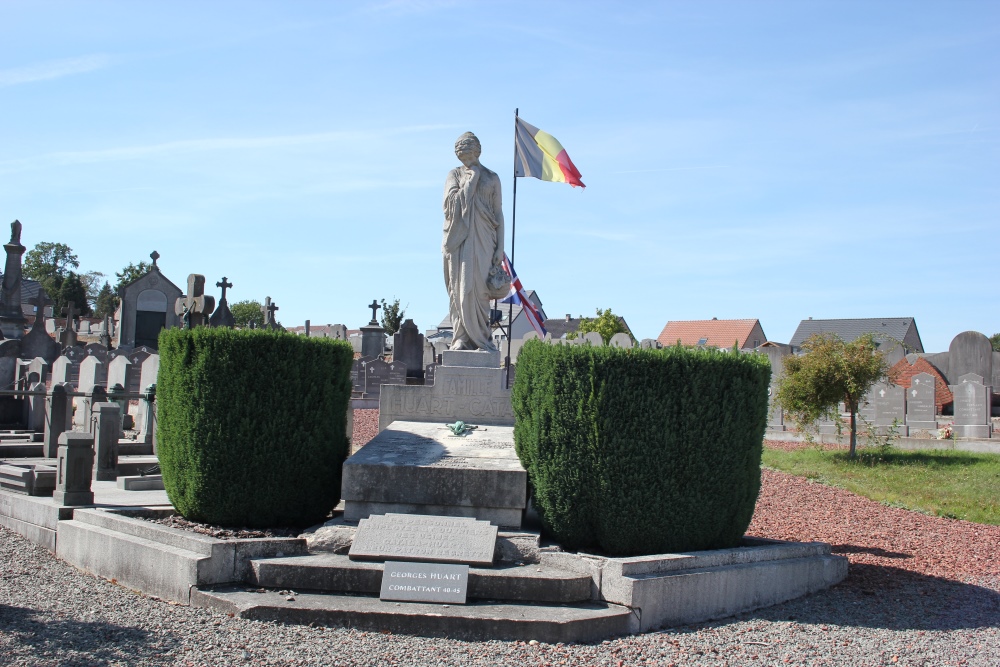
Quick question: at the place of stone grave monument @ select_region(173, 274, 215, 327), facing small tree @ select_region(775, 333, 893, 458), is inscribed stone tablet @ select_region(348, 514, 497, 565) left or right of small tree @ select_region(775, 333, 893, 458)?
right

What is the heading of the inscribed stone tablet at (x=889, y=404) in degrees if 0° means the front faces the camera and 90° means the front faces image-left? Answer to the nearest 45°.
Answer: approximately 0°

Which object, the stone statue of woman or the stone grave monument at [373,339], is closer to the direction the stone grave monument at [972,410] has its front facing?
the stone statue of woman

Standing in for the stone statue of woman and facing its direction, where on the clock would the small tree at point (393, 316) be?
The small tree is roughly at 6 o'clock from the stone statue of woman.

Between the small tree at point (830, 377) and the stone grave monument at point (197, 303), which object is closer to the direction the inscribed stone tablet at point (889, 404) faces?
the small tree

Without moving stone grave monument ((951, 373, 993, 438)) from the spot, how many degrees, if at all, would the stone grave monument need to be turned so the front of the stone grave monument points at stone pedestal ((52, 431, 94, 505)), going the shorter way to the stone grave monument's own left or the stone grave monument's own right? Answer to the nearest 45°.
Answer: approximately 45° to the stone grave monument's own right

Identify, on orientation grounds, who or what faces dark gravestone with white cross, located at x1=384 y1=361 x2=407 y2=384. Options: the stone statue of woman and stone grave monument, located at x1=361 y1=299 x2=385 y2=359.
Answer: the stone grave monument

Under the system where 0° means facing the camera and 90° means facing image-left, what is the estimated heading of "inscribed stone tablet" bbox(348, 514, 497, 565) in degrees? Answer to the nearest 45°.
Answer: approximately 0°

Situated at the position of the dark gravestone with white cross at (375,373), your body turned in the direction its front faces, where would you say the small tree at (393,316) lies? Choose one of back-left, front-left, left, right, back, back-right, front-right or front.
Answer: back
